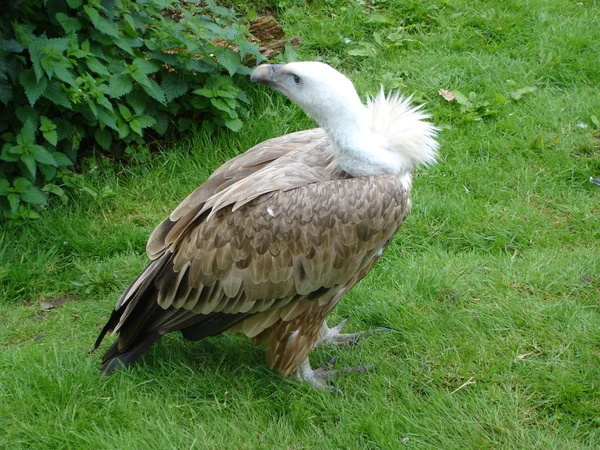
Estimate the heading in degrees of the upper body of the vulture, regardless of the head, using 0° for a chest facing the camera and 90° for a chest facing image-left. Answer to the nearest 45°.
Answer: approximately 270°

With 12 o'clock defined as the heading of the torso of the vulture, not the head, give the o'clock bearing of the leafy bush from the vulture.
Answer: The leafy bush is roughly at 8 o'clock from the vulture.
